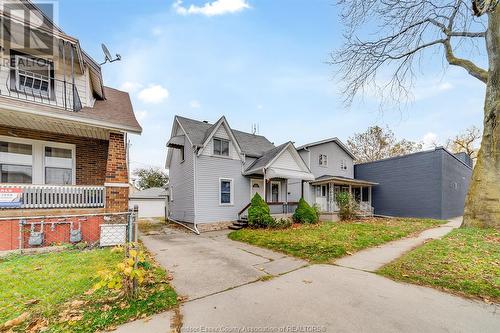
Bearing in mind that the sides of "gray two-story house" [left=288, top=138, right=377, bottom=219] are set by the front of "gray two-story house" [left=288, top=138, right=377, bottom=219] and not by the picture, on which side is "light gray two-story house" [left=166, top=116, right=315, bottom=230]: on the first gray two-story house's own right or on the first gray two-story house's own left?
on the first gray two-story house's own right

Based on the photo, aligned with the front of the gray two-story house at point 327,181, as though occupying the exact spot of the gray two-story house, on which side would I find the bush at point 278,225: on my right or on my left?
on my right

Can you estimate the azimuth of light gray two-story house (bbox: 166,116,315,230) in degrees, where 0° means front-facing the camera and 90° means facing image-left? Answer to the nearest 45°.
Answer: approximately 315°

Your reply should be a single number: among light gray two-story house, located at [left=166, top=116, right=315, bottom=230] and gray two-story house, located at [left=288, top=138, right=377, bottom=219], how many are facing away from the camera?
0

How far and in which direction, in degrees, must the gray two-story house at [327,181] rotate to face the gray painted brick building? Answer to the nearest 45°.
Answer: approximately 45° to its left

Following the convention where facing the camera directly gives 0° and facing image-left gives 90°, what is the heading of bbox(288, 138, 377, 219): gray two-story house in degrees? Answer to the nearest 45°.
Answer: approximately 315°

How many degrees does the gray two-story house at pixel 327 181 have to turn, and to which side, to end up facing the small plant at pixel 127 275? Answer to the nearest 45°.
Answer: approximately 45° to its right

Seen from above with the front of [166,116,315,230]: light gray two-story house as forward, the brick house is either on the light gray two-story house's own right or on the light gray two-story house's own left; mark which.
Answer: on the light gray two-story house's own right

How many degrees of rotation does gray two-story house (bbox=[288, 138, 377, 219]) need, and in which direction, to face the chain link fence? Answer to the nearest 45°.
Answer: approximately 45° to its right

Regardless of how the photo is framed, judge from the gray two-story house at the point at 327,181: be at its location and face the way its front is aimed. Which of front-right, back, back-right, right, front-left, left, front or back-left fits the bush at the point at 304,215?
front-right
